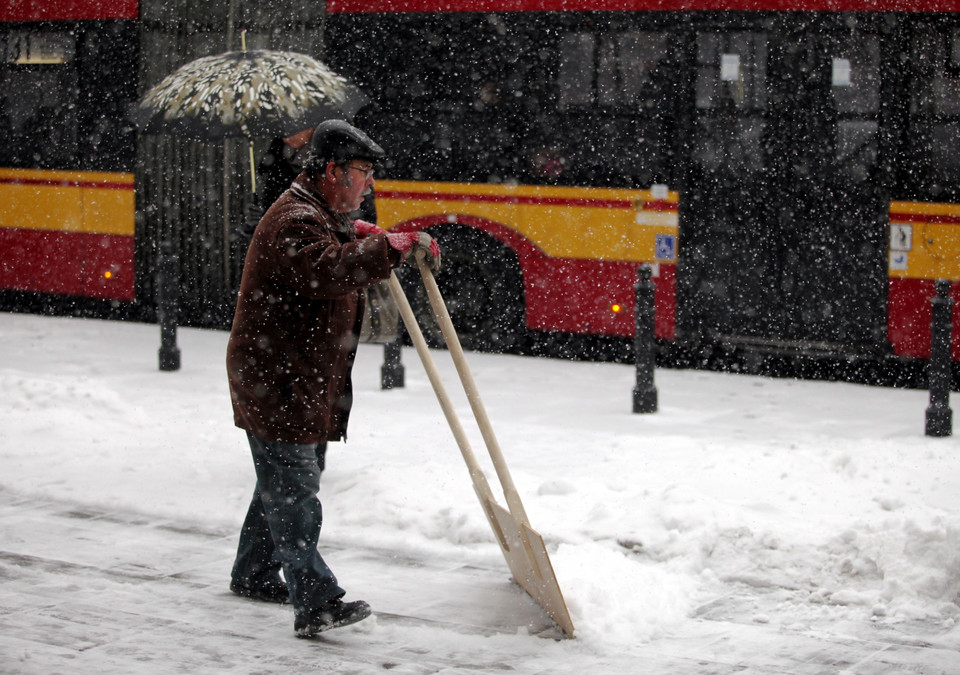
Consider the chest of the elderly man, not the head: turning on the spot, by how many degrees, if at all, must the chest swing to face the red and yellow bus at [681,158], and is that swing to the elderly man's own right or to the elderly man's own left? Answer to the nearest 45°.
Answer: approximately 45° to the elderly man's own left

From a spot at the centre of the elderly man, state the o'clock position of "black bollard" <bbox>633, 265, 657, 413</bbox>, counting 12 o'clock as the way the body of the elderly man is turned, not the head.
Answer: The black bollard is roughly at 10 o'clock from the elderly man.

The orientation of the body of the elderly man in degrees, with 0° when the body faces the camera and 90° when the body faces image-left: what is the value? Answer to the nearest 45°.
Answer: approximately 270°

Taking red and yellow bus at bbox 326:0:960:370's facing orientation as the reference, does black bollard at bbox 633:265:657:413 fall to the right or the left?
on its right

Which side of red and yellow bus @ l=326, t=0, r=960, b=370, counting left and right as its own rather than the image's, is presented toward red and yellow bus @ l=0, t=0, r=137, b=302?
back

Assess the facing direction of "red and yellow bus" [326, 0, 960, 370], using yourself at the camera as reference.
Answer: facing to the right of the viewer

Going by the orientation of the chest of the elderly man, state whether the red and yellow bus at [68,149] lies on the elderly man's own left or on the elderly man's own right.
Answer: on the elderly man's own left

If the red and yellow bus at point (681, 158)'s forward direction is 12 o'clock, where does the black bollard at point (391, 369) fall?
The black bollard is roughly at 5 o'clock from the red and yellow bus.

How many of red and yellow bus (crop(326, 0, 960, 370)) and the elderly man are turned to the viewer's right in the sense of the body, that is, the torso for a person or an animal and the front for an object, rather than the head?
2

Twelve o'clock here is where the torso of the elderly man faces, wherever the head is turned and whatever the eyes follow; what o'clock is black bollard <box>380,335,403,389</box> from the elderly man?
The black bollard is roughly at 9 o'clock from the elderly man.

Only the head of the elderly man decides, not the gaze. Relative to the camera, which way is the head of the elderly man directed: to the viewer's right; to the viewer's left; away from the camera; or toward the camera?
to the viewer's right
